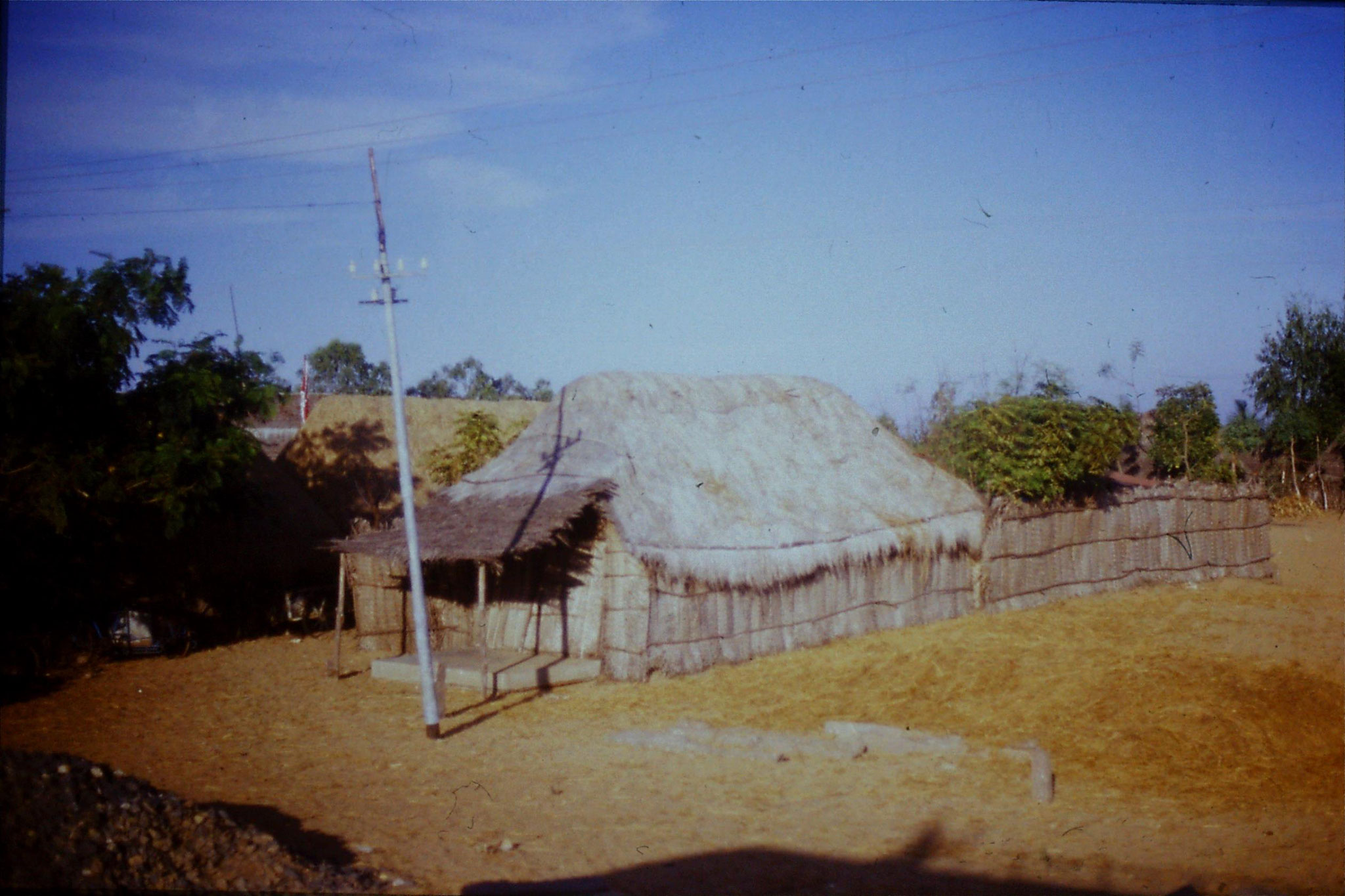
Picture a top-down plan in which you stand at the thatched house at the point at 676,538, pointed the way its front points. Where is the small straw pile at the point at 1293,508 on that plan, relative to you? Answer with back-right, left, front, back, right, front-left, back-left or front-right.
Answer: back

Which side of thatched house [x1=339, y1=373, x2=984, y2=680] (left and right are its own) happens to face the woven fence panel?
back

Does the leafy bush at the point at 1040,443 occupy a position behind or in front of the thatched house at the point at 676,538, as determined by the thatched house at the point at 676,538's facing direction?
behind

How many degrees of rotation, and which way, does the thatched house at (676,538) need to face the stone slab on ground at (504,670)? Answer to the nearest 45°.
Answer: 0° — it already faces it

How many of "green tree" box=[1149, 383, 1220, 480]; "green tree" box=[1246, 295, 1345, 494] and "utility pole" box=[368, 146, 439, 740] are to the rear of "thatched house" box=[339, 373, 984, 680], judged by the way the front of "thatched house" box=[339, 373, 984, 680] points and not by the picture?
2

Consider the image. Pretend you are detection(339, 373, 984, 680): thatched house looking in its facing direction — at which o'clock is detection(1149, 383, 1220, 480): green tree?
The green tree is roughly at 6 o'clock from the thatched house.

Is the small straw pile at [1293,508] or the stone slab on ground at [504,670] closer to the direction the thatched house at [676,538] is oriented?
the stone slab on ground

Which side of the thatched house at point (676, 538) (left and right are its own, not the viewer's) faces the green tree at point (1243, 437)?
back

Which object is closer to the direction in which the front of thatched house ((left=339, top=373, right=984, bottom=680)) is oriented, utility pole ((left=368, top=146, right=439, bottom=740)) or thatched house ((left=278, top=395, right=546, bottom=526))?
the utility pole

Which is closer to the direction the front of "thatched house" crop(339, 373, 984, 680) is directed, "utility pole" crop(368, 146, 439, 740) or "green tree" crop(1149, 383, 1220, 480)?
the utility pole

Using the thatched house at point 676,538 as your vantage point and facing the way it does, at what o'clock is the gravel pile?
The gravel pile is roughly at 11 o'clock from the thatched house.

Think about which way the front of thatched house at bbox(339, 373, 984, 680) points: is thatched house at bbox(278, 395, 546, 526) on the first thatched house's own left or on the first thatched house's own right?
on the first thatched house's own right

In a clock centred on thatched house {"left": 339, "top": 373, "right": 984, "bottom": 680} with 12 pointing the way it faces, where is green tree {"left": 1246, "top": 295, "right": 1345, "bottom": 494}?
The green tree is roughly at 6 o'clock from the thatched house.

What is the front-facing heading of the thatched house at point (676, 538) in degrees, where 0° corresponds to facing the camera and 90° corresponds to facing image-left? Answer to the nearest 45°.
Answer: approximately 45°
